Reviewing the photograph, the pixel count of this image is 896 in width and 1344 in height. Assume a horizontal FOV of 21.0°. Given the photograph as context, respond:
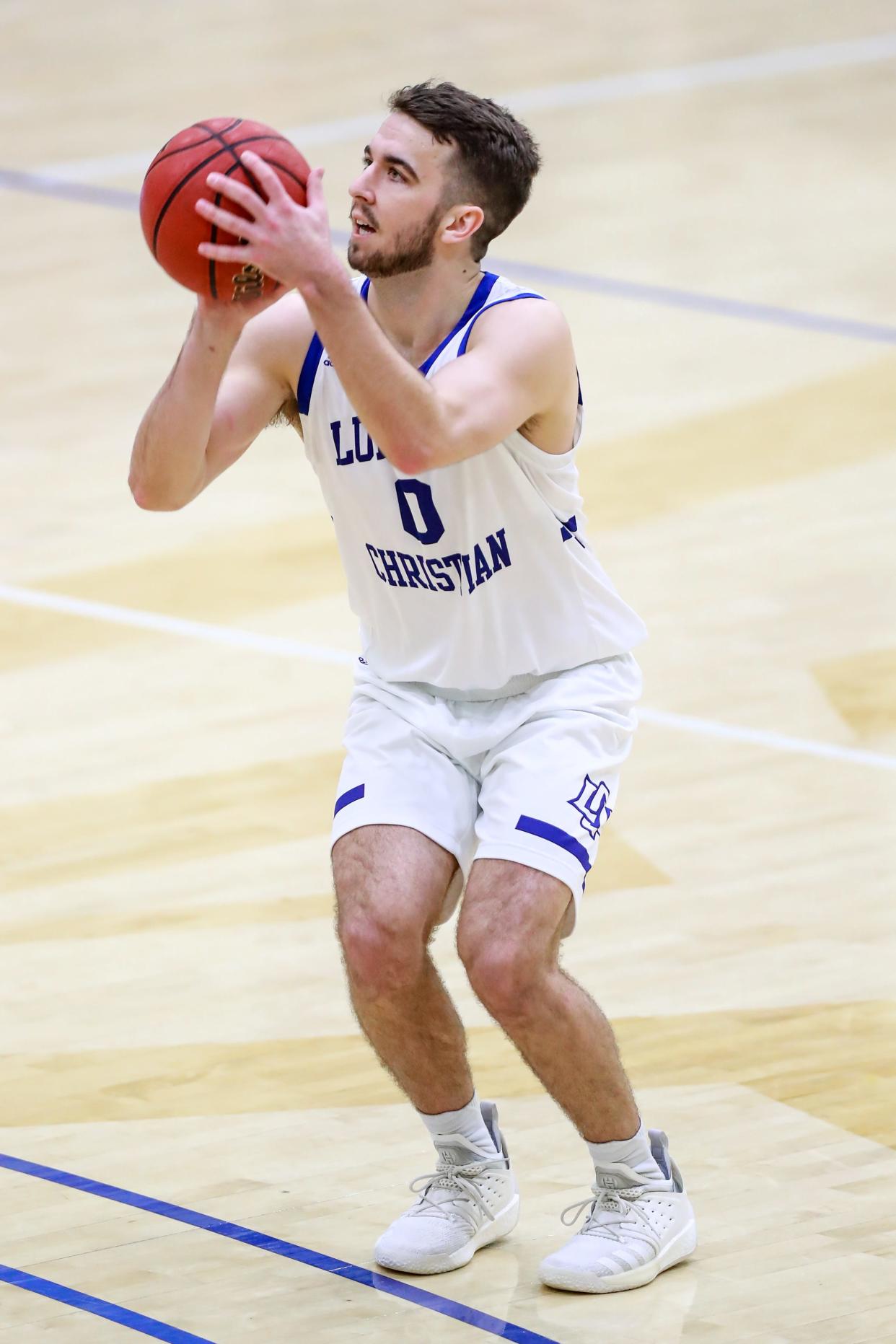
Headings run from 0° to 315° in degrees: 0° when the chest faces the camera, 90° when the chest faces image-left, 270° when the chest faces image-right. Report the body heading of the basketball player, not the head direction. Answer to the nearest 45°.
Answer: approximately 45°
